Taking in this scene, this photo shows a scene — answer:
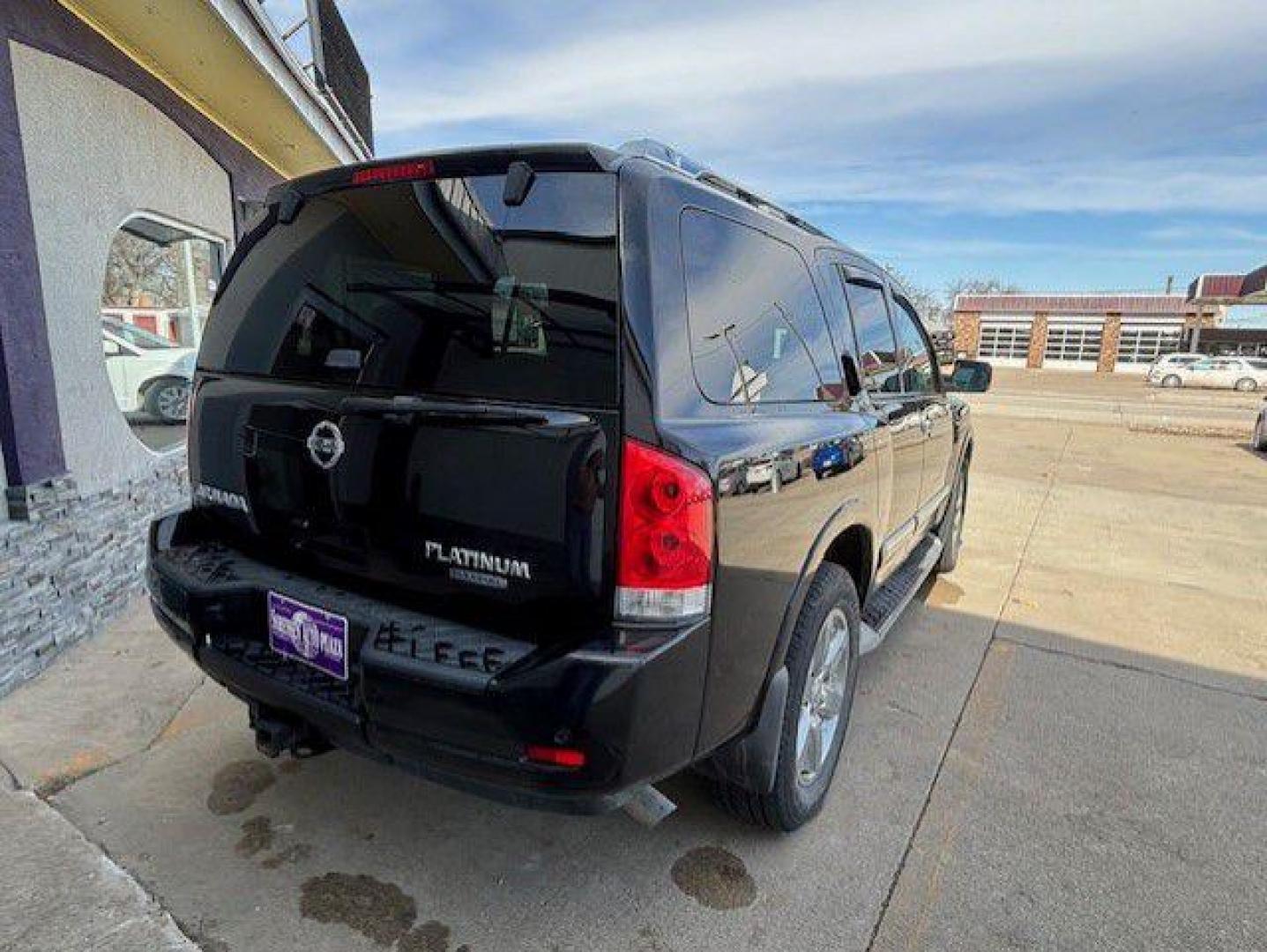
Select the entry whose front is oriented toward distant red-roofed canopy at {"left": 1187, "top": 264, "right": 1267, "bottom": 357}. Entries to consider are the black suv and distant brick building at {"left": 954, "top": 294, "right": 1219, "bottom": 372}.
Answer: the black suv

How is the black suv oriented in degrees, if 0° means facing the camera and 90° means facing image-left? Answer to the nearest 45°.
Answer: approximately 225°

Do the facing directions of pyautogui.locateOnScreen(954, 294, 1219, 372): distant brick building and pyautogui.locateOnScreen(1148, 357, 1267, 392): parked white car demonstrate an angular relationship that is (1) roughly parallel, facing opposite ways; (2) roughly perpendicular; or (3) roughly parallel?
roughly perpendicular

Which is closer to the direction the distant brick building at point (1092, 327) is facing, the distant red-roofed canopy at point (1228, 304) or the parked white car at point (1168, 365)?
the parked white car

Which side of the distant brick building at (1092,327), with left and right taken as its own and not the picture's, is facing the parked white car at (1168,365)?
front

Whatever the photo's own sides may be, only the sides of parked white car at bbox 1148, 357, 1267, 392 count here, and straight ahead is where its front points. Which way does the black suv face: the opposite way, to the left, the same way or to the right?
to the right

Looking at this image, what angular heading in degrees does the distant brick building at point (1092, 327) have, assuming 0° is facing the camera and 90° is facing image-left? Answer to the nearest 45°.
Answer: approximately 0°

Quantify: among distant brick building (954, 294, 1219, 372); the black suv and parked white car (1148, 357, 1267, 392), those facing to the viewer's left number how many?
1

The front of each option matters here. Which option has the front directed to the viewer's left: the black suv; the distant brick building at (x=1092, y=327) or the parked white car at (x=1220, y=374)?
the parked white car

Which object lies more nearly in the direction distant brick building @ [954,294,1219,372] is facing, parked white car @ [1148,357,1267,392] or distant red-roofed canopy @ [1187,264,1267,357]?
the parked white car

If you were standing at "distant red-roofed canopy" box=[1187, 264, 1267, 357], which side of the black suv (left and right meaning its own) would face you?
front

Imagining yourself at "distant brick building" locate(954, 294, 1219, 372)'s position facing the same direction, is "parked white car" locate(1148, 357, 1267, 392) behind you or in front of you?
in front

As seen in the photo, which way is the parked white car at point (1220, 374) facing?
to the viewer's left

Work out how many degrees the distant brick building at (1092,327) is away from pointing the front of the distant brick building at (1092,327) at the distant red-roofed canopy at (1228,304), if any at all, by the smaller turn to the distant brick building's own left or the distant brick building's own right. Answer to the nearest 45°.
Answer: approximately 90° to the distant brick building's own left

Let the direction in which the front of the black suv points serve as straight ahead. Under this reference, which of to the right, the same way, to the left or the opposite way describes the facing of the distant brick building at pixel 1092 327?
the opposite way
